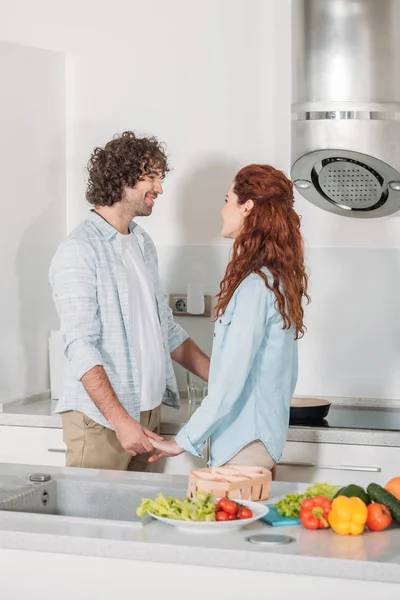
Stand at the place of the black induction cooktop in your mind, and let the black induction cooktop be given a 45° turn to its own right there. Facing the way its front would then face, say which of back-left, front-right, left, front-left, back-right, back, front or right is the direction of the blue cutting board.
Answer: front-left

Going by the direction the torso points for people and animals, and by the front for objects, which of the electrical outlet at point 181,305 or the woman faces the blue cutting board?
the electrical outlet

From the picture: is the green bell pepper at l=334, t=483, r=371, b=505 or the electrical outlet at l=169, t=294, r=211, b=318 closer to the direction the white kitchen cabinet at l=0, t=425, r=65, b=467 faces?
the green bell pepper

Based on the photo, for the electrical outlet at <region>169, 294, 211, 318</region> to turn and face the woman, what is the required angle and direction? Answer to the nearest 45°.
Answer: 0° — it already faces them

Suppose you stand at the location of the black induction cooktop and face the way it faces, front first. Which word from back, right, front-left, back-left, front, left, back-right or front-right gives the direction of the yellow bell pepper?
front

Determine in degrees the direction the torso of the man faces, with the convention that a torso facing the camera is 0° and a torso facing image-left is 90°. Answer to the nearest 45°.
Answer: approximately 315°

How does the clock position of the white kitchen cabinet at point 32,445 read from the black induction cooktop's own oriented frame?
The white kitchen cabinet is roughly at 3 o'clock from the black induction cooktop.

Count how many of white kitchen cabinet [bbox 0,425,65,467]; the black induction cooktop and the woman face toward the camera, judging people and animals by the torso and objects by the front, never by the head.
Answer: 2

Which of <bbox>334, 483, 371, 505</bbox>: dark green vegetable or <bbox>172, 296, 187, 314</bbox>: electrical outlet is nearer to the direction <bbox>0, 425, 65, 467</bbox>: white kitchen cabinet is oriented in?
the dark green vegetable

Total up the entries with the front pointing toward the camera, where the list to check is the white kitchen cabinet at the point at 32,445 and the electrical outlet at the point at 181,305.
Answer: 2

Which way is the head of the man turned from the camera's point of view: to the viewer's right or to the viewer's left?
to the viewer's right

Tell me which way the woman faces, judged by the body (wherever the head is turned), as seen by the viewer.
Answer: to the viewer's left

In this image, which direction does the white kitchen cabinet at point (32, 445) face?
toward the camera

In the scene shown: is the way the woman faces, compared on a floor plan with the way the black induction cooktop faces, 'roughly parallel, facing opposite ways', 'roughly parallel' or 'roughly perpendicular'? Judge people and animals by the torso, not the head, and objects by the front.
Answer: roughly perpendicular

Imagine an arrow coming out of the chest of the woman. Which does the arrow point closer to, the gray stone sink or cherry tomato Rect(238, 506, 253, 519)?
the gray stone sink

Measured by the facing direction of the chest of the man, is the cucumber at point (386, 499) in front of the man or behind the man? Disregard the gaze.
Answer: in front

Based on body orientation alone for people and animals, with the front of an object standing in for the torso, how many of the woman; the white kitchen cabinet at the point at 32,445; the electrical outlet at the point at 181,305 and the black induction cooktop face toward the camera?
3

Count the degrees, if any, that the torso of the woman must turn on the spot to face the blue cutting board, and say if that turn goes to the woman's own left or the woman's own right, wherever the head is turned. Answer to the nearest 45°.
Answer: approximately 90° to the woman's own left

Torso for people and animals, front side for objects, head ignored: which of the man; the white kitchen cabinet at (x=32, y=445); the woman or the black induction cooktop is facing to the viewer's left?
the woman

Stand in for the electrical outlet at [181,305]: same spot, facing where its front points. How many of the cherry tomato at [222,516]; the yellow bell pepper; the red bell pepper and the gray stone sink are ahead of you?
4

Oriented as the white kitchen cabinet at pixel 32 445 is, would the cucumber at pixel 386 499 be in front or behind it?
in front
